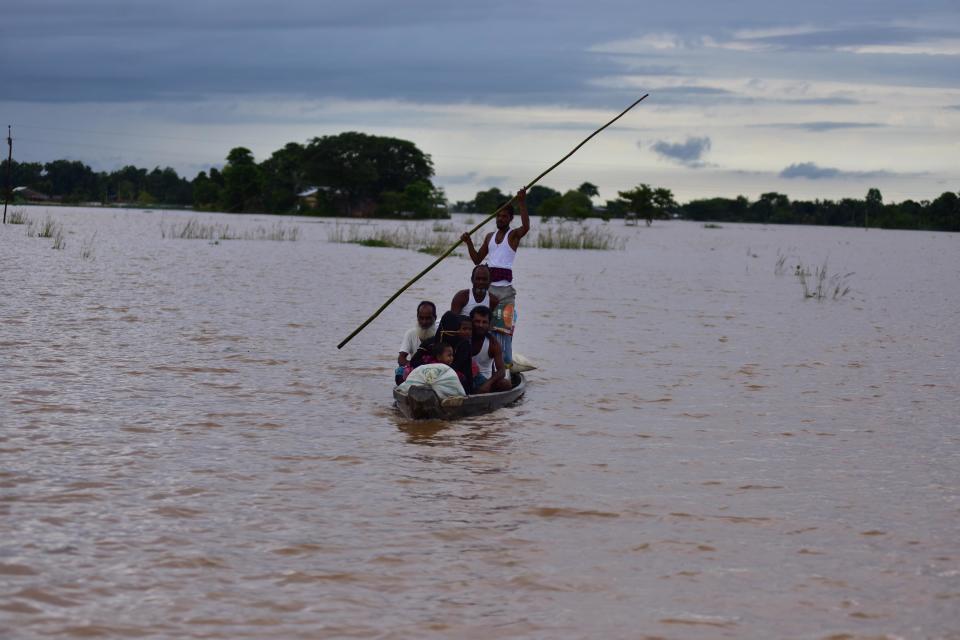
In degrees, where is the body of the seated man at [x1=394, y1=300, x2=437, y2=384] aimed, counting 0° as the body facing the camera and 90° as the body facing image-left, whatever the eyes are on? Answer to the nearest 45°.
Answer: approximately 0°

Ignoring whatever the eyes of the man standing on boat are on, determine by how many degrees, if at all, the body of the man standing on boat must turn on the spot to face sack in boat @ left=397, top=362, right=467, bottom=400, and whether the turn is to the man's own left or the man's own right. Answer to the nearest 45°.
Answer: approximately 45° to the man's own left

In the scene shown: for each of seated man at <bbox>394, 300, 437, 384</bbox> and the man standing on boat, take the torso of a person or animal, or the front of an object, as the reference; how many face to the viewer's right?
0

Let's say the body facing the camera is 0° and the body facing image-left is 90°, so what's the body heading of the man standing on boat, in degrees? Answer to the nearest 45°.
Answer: approximately 45°

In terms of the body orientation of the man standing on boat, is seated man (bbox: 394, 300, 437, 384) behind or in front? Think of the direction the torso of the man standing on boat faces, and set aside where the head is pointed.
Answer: in front

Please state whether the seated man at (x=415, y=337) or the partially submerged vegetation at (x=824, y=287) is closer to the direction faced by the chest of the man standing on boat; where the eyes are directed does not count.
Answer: the seated man

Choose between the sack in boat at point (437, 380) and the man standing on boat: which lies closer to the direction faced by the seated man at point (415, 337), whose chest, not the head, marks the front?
the sack in boat
